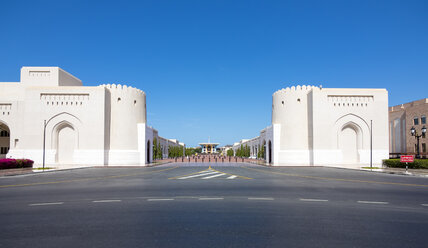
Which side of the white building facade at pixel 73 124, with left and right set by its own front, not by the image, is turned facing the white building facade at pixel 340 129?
left

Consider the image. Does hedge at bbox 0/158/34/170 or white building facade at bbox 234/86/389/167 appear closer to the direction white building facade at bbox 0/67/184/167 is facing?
the hedge

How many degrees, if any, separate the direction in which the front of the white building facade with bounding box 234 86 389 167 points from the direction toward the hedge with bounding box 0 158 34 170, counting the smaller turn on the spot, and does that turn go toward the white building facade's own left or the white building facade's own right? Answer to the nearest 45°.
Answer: approximately 45° to the white building facade's own right

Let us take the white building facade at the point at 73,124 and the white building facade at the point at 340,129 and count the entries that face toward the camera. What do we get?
2

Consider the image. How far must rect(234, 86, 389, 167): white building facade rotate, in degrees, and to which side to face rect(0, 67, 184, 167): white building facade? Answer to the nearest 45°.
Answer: approximately 90° to its right

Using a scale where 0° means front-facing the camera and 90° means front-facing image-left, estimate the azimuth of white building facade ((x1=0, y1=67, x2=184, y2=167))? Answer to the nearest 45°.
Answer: approximately 0°

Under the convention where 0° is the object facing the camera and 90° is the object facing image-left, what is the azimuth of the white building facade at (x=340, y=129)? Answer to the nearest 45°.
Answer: approximately 0°

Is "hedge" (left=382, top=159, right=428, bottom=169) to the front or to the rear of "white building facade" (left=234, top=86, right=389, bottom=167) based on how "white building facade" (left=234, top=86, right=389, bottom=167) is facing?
to the front

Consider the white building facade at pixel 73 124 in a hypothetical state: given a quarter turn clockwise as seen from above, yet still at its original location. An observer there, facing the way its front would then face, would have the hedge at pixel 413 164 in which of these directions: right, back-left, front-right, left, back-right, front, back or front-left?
back-left
